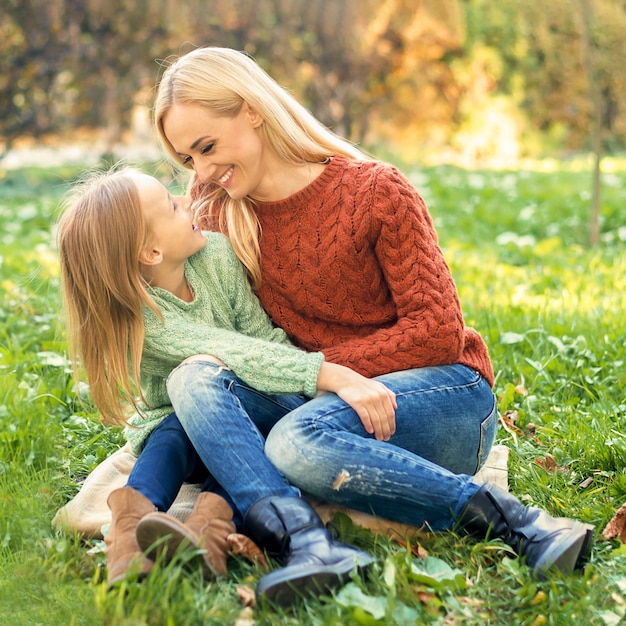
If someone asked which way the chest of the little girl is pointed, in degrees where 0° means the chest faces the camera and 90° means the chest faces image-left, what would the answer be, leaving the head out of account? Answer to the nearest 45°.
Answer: approximately 315°

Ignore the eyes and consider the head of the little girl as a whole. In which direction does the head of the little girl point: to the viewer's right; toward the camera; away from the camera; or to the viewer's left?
to the viewer's right

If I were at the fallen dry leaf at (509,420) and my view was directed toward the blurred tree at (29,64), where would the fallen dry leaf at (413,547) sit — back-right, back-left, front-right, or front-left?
back-left

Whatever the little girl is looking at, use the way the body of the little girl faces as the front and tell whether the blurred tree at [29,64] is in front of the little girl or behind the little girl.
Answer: behind

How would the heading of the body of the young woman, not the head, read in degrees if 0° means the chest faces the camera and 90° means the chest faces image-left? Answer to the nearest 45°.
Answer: approximately 45°

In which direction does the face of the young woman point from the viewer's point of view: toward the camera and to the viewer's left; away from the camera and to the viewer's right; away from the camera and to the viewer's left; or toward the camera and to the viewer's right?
toward the camera and to the viewer's left

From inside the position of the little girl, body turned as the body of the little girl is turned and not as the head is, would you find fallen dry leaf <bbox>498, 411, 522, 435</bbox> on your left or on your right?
on your left
